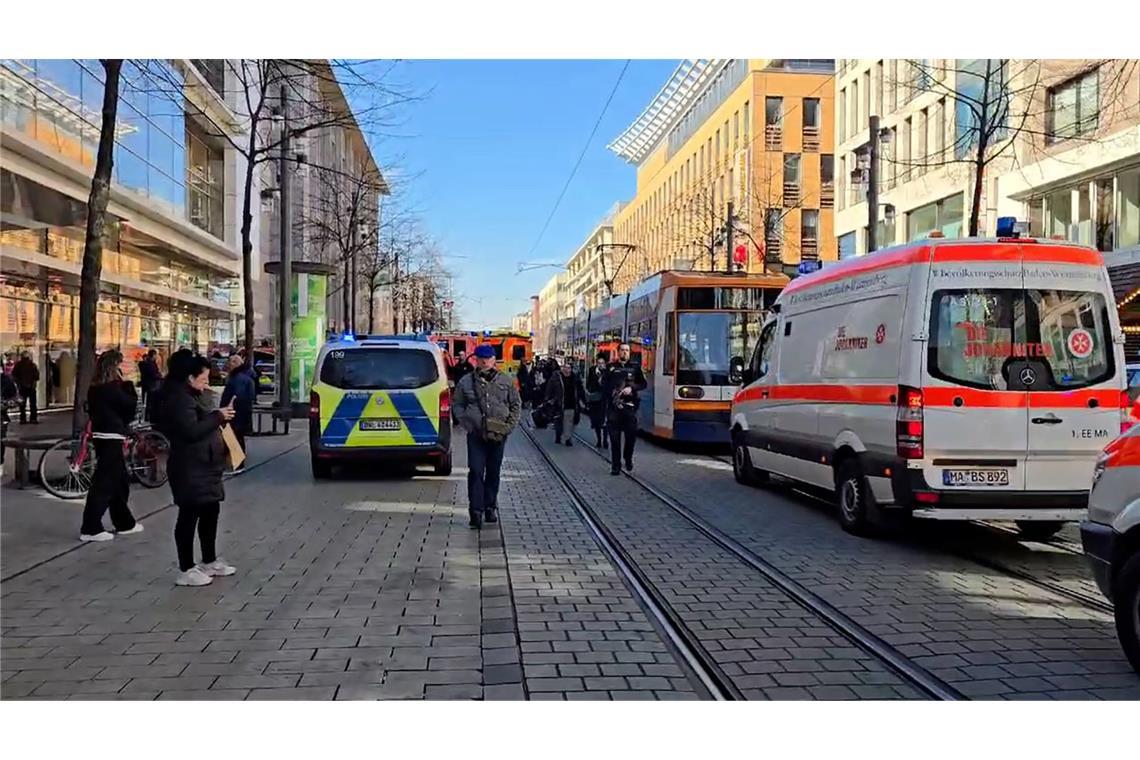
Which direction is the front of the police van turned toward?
away from the camera

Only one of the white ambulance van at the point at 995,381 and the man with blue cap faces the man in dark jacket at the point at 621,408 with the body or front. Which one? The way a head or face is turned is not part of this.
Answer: the white ambulance van

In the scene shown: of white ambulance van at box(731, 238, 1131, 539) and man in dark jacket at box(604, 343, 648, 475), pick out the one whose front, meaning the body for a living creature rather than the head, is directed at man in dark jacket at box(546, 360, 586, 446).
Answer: the white ambulance van

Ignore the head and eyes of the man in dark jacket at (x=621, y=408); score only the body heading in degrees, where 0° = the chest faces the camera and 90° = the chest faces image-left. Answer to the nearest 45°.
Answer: approximately 0°

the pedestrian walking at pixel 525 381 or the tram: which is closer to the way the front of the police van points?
the pedestrian walking

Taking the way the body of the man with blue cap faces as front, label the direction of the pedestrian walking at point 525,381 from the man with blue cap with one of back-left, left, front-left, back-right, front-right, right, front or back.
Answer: back

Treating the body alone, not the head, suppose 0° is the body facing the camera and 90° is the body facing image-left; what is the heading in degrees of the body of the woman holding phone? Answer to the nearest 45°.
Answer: approximately 270°

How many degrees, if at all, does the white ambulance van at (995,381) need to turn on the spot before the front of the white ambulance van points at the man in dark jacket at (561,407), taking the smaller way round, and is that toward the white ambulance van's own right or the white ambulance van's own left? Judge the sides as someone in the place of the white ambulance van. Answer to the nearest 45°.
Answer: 0° — it already faces them
